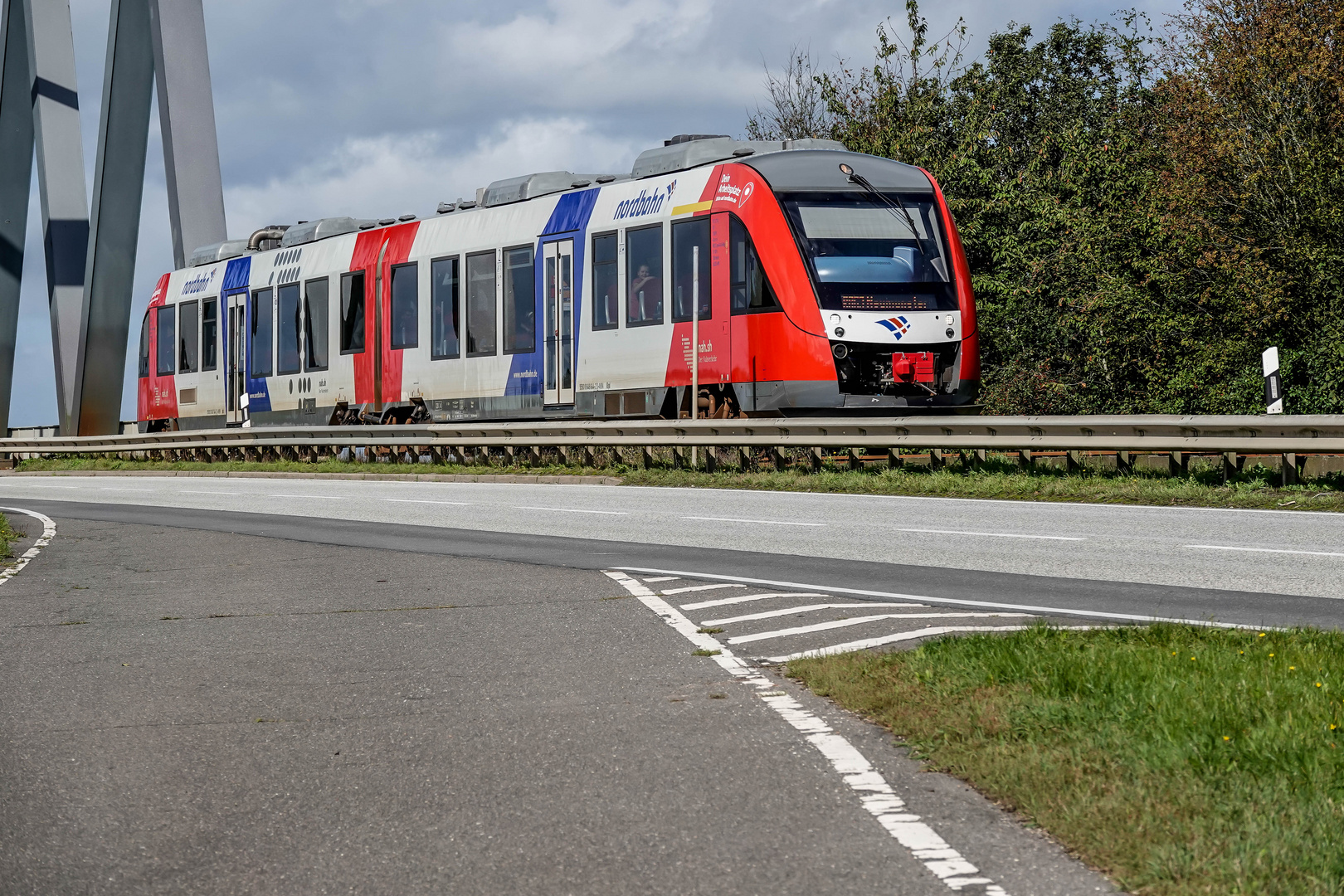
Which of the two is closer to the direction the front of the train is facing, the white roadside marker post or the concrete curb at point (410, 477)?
the white roadside marker post

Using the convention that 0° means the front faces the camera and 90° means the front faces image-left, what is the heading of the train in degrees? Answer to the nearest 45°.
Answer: approximately 315°

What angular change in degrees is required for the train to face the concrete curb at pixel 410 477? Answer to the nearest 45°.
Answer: approximately 180°
